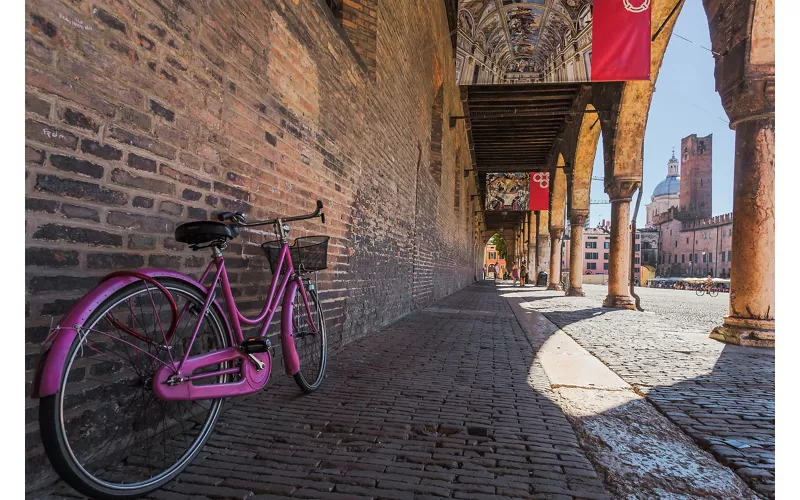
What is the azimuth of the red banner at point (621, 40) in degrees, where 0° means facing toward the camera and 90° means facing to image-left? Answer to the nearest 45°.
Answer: approximately 0°

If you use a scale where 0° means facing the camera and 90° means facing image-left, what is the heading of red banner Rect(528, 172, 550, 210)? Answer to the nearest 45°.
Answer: approximately 0°

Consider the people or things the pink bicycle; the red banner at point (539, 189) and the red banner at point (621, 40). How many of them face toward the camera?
2

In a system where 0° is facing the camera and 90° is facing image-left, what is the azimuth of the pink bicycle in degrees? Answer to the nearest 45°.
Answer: approximately 225°

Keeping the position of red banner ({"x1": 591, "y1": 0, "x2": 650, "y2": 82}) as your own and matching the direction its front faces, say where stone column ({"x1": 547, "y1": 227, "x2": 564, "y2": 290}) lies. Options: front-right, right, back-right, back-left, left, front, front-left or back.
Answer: back

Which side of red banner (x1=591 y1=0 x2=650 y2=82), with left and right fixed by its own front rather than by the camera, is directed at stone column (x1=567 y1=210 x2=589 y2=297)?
back

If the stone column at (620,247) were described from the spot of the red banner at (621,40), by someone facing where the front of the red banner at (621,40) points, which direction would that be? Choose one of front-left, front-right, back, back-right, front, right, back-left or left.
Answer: back
